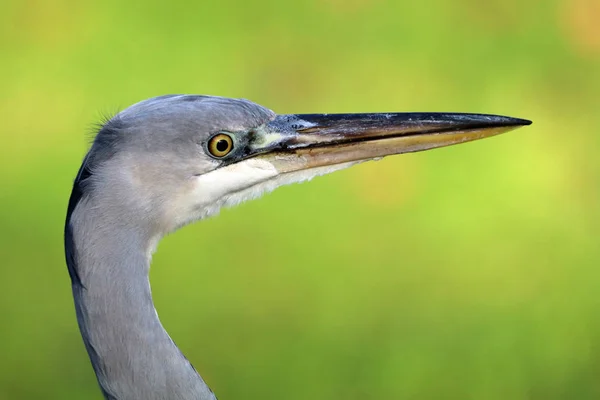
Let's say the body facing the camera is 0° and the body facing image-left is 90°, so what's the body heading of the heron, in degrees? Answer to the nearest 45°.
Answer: approximately 270°
